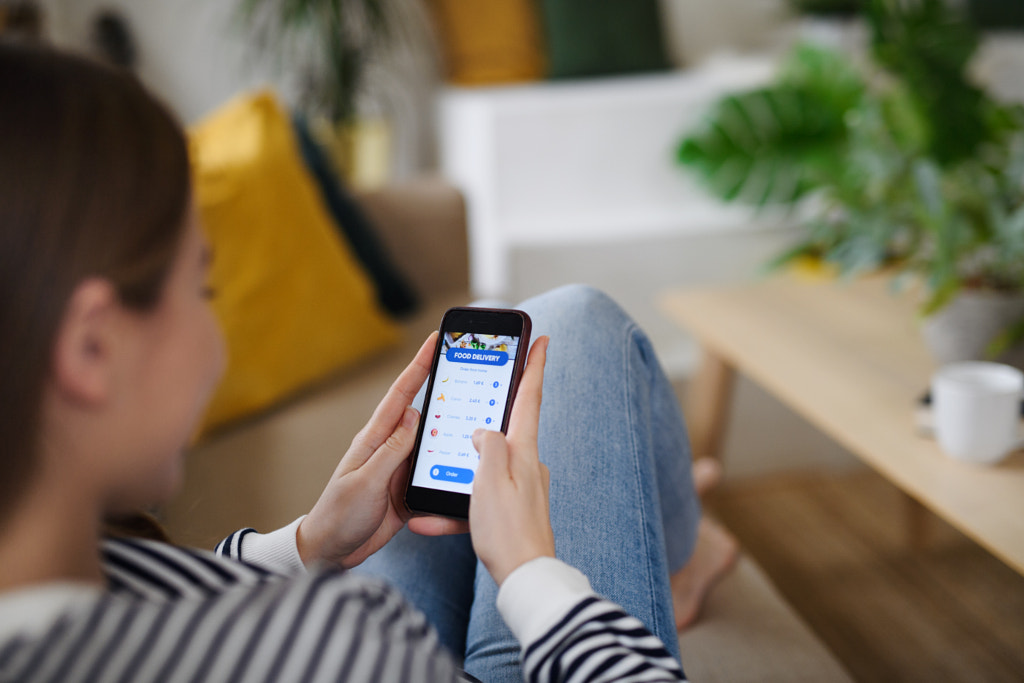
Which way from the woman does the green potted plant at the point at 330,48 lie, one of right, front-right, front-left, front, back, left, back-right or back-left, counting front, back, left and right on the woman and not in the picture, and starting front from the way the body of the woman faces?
front-left

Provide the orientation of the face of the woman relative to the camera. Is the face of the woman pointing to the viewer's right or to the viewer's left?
to the viewer's right

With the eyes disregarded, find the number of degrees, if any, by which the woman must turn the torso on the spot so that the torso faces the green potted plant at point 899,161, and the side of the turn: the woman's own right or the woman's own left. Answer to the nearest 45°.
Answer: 0° — they already face it

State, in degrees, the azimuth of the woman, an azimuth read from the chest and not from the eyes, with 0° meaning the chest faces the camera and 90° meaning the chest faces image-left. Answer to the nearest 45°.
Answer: approximately 225°
